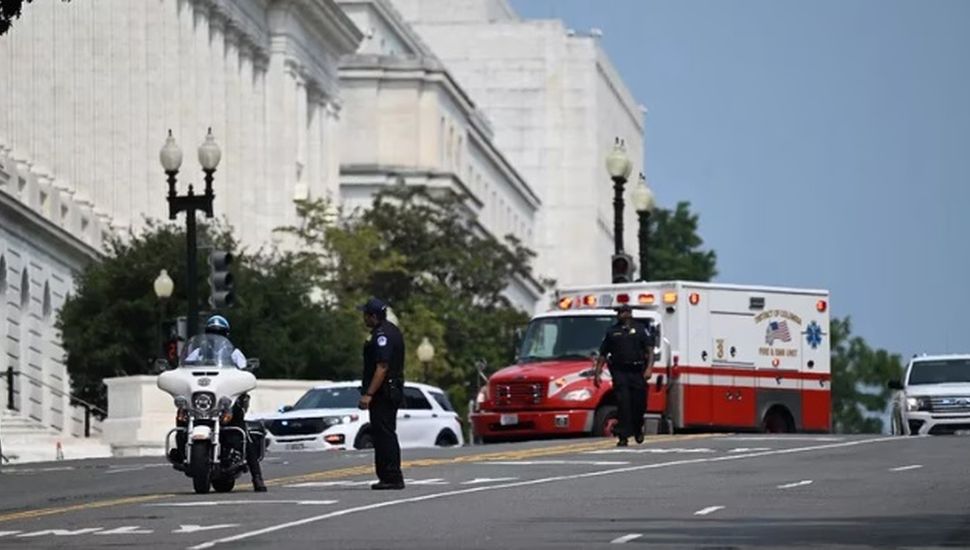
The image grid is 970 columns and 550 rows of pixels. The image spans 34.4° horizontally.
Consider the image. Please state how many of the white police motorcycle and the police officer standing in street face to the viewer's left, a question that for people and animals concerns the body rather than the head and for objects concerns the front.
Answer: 1

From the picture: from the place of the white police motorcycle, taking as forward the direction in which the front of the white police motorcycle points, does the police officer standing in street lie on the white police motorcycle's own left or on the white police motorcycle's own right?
on the white police motorcycle's own left

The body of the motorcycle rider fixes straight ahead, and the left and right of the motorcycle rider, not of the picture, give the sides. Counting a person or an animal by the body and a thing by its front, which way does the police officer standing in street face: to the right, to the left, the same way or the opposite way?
to the right

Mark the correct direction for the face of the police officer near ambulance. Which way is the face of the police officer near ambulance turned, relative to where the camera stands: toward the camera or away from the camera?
toward the camera

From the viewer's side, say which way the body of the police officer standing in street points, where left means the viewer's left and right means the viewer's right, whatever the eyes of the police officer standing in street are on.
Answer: facing to the left of the viewer

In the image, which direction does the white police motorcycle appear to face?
toward the camera

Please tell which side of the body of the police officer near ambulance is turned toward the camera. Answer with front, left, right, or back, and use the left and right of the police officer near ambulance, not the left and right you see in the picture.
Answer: front

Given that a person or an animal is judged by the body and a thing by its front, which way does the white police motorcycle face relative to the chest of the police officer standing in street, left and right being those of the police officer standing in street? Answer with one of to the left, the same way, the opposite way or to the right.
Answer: to the left

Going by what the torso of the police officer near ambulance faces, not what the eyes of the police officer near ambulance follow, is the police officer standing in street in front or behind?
in front

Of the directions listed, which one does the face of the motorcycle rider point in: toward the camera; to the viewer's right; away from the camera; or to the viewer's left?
toward the camera

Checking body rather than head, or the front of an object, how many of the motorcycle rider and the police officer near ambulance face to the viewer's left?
0

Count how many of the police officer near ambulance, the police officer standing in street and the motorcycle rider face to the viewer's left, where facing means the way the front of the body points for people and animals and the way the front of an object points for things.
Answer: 1

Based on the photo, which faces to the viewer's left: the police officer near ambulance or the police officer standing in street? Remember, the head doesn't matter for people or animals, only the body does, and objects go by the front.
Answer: the police officer standing in street

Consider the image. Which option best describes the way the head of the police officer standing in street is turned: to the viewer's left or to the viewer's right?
to the viewer's left
